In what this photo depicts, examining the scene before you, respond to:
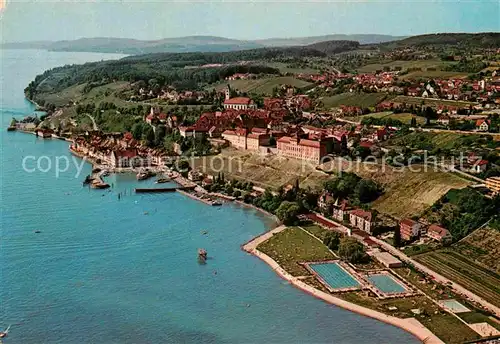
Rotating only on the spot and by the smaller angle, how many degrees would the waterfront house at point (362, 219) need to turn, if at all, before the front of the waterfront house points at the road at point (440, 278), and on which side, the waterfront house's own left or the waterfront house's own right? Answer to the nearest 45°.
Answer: approximately 90° to the waterfront house's own left

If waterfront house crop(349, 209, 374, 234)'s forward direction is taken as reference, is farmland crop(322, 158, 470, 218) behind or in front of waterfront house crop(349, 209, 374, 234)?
behind

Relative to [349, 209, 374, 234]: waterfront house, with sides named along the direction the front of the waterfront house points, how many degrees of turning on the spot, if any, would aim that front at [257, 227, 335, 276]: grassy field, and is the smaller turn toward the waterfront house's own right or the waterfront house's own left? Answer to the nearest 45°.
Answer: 0° — it already faces it

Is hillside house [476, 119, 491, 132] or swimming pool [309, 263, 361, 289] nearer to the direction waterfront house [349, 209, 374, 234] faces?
the swimming pool

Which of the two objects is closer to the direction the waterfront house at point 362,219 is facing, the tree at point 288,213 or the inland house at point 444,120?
the tree

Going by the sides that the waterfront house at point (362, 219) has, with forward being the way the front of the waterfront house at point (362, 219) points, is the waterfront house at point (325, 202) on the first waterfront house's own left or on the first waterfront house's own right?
on the first waterfront house's own right

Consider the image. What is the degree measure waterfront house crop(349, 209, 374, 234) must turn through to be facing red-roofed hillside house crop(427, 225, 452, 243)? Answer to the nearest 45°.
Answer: approximately 90° to its left

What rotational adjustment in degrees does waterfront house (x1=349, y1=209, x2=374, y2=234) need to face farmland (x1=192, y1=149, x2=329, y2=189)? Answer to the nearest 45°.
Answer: approximately 90° to its right

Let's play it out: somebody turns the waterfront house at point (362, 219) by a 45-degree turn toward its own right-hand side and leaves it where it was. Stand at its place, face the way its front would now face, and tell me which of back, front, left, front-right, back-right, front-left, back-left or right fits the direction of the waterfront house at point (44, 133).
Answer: front-right

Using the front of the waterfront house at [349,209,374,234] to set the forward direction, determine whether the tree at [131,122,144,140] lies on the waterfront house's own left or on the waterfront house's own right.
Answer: on the waterfront house's own right

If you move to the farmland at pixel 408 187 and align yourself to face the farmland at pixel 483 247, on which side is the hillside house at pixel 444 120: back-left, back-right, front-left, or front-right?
back-left

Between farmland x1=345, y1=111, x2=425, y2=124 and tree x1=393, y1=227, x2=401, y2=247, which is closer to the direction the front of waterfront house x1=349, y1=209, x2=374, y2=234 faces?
the tree

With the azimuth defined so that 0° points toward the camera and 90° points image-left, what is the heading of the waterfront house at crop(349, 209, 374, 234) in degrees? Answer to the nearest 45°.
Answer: approximately 45°
